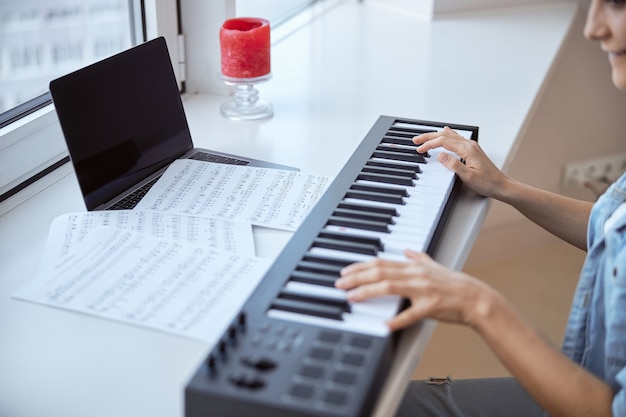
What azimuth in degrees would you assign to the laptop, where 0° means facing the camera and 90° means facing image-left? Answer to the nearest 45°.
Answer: approximately 315°

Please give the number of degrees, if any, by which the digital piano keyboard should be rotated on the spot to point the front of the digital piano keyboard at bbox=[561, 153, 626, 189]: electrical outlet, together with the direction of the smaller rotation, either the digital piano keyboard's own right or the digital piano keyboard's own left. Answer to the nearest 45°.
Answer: approximately 45° to the digital piano keyboard's own left

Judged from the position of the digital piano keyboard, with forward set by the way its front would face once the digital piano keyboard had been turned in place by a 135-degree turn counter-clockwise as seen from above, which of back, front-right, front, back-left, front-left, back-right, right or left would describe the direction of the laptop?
front

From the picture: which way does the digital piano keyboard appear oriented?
to the viewer's right

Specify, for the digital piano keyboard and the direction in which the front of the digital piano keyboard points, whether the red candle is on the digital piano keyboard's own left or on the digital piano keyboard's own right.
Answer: on the digital piano keyboard's own left

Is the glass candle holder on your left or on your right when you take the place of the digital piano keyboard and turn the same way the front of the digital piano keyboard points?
on your left
